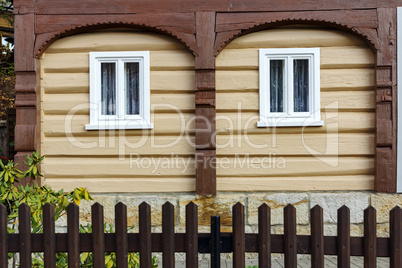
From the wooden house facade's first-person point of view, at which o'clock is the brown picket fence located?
The brown picket fence is roughly at 12 o'clock from the wooden house facade.

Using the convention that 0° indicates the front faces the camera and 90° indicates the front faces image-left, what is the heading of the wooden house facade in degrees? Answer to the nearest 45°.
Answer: approximately 0°
